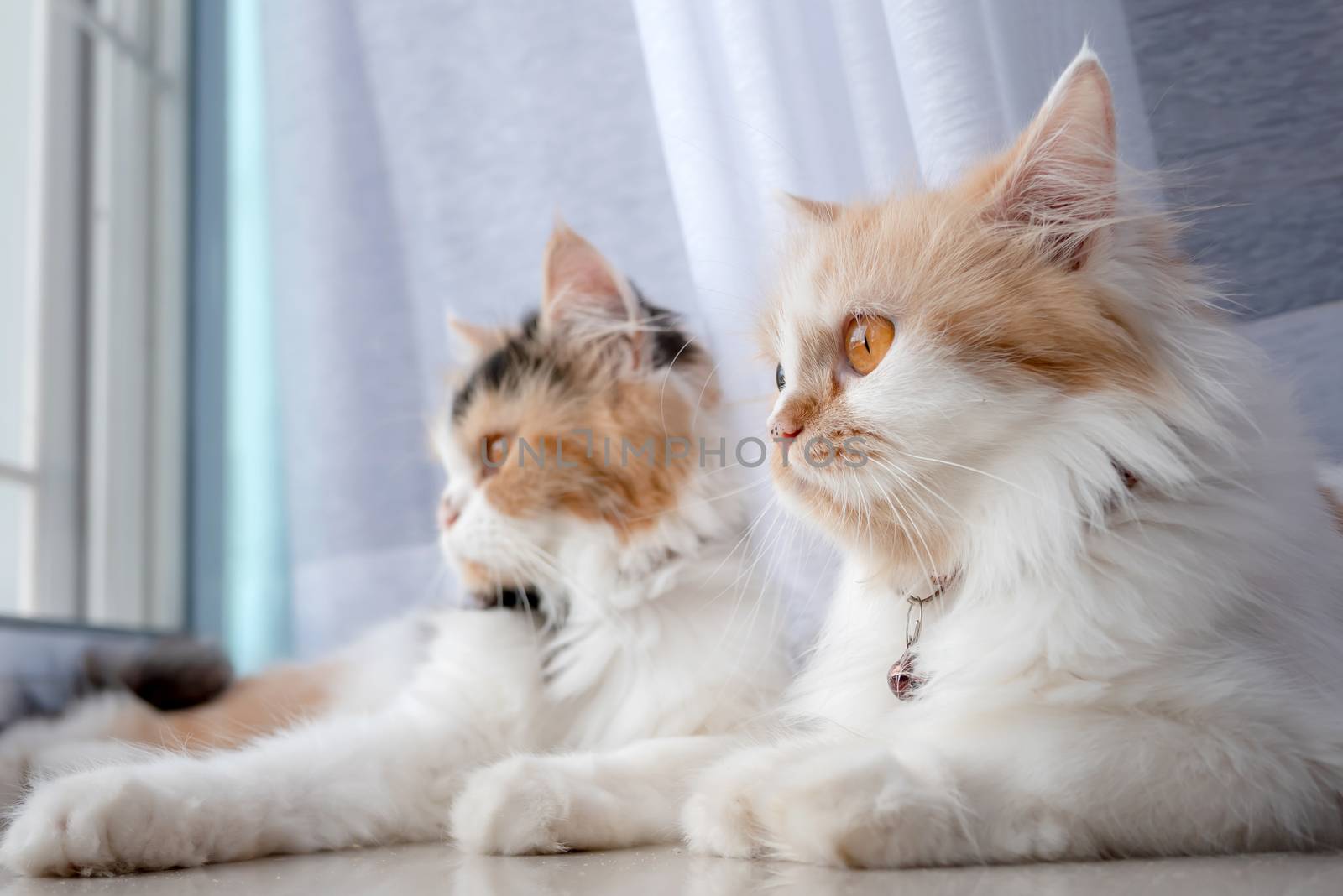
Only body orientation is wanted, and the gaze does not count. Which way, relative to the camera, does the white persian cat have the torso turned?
to the viewer's left

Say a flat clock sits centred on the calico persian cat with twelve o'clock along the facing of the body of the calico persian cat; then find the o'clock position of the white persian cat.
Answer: The white persian cat is roughly at 8 o'clock from the calico persian cat.
